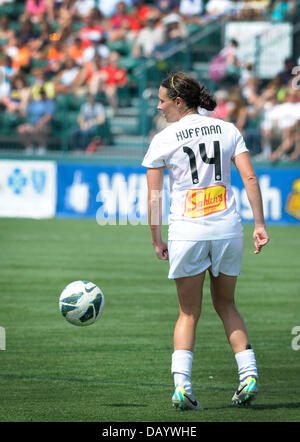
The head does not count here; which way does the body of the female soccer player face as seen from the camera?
away from the camera

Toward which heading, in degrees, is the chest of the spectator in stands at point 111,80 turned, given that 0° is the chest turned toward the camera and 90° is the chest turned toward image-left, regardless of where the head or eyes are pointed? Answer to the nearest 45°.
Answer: approximately 0°

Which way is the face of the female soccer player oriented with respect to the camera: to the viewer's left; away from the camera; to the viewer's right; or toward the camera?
to the viewer's left

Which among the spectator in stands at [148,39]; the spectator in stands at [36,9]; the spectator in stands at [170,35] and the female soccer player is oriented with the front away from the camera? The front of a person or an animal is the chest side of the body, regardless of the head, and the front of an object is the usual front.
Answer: the female soccer player

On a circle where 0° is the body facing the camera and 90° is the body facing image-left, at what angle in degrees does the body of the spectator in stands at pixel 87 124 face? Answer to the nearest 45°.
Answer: approximately 45°

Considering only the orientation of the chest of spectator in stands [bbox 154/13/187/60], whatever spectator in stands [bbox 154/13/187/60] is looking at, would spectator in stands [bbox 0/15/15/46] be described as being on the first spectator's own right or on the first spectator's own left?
on the first spectator's own right

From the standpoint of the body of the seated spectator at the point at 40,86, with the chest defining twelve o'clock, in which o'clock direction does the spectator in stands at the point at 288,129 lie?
The spectator in stands is roughly at 10 o'clock from the seated spectator.

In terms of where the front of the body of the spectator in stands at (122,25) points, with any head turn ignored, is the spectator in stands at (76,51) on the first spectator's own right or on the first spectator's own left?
on the first spectator's own right

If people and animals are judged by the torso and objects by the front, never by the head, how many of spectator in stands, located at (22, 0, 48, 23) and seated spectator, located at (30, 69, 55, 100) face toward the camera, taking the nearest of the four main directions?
2
